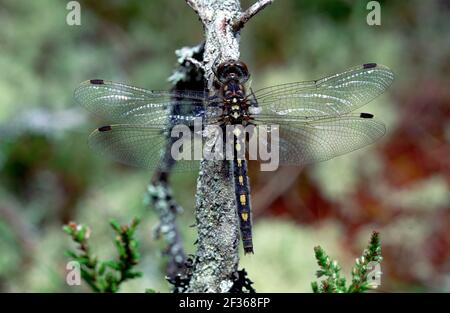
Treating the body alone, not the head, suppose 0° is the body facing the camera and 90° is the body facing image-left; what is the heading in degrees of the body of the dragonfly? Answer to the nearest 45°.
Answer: approximately 180°
